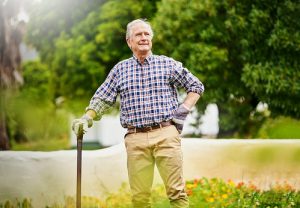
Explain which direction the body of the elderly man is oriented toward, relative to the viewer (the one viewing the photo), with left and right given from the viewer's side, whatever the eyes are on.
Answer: facing the viewer

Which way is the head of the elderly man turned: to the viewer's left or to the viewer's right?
to the viewer's right
